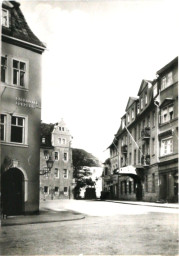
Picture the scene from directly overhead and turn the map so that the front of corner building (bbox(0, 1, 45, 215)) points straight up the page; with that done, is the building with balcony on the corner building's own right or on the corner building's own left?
on the corner building's own left

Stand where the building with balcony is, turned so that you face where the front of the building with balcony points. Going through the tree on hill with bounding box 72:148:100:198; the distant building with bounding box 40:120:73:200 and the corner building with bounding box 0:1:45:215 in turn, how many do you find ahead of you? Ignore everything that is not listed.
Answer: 3

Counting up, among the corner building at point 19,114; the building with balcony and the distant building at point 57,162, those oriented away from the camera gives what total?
0

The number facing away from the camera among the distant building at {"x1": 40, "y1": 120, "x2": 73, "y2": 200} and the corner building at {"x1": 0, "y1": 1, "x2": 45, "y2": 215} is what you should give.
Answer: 0

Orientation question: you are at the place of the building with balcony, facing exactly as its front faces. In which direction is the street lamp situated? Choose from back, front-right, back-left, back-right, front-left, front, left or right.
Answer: front

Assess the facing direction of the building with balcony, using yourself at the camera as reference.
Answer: facing the viewer and to the left of the viewer

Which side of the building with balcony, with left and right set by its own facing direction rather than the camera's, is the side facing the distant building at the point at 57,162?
front

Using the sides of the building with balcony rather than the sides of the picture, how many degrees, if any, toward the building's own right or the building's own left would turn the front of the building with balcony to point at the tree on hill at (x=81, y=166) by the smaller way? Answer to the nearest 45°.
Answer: approximately 90° to the building's own right

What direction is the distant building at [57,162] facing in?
toward the camera
